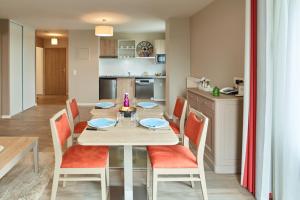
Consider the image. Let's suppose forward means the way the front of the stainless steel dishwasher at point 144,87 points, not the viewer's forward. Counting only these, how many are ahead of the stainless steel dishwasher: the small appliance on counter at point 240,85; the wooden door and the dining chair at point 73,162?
2

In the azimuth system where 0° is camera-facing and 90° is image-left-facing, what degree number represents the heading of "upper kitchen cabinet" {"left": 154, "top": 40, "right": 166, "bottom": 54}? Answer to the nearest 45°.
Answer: approximately 0°

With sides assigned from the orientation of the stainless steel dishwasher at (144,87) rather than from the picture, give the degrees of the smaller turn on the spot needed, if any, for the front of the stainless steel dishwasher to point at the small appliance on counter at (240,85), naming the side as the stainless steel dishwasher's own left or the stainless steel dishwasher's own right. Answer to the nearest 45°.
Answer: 0° — it already faces it

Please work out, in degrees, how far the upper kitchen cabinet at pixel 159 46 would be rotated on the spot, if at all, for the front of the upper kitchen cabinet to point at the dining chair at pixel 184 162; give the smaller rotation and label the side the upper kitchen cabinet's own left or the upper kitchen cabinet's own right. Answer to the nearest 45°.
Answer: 0° — it already faces it

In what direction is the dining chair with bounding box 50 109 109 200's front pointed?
to the viewer's right

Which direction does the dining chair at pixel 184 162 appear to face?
to the viewer's left
